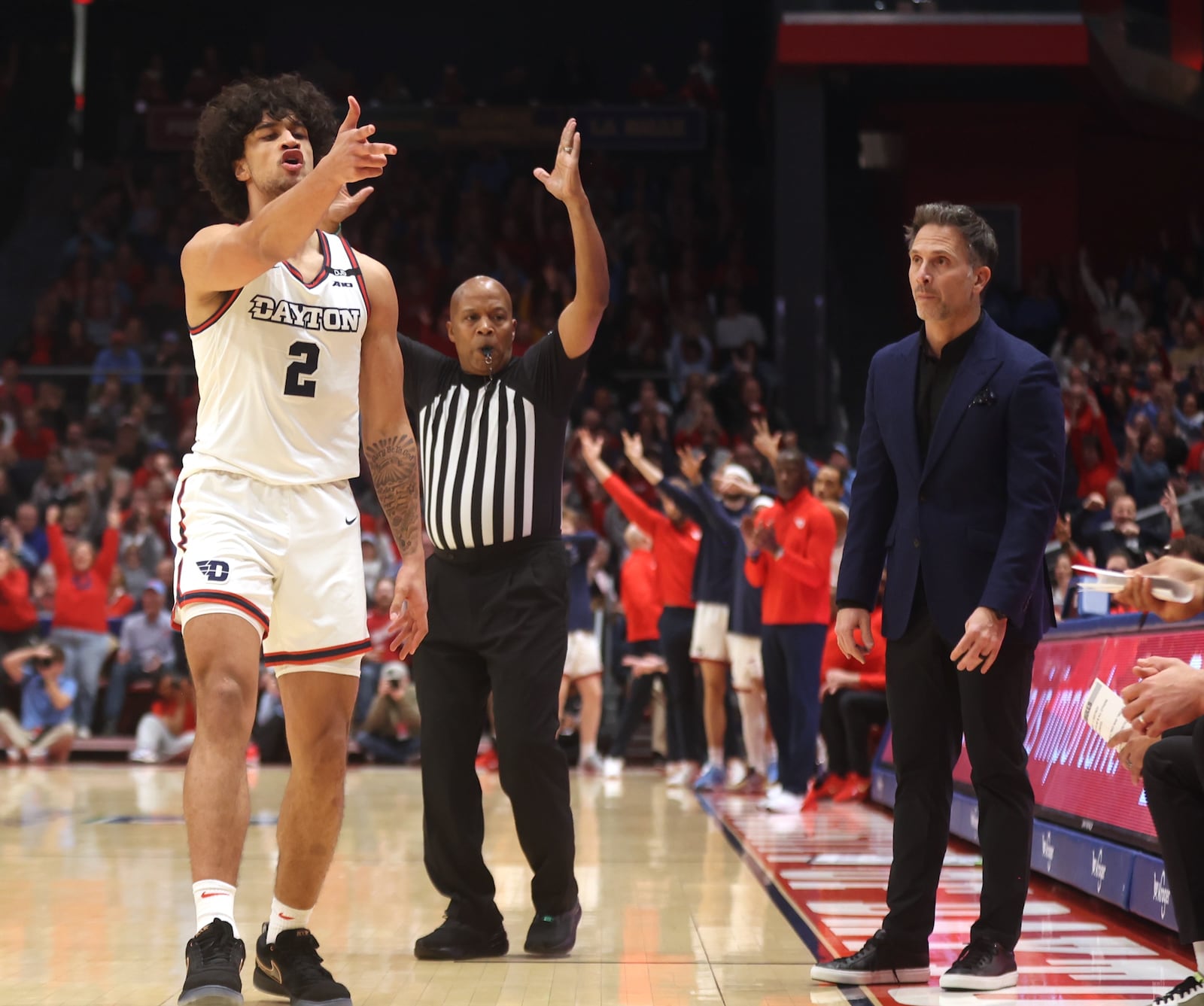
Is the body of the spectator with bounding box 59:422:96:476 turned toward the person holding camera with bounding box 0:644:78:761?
yes

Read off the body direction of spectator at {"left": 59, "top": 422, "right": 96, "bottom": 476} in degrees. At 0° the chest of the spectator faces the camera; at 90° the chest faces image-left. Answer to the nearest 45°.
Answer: approximately 0°

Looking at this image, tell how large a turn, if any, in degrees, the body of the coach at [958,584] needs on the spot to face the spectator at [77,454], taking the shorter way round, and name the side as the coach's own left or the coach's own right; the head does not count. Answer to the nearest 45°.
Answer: approximately 90° to the coach's own right

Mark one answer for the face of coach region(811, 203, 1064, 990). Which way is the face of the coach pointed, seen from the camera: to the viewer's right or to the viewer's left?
to the viewer's left

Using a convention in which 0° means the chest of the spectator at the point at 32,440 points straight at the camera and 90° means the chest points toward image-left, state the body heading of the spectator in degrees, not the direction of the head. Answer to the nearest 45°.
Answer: approximately 0°

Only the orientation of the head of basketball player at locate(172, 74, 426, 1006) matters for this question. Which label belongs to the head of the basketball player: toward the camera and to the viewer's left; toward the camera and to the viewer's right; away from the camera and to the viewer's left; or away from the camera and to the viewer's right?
toward the camera and to the viewer's right

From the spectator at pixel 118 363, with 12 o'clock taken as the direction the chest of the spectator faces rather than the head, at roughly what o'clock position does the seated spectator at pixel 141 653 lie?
The seated spectator is roughly at 12 o'clock from the spectator.

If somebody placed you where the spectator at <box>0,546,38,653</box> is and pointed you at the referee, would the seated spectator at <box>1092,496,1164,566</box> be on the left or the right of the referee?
left
